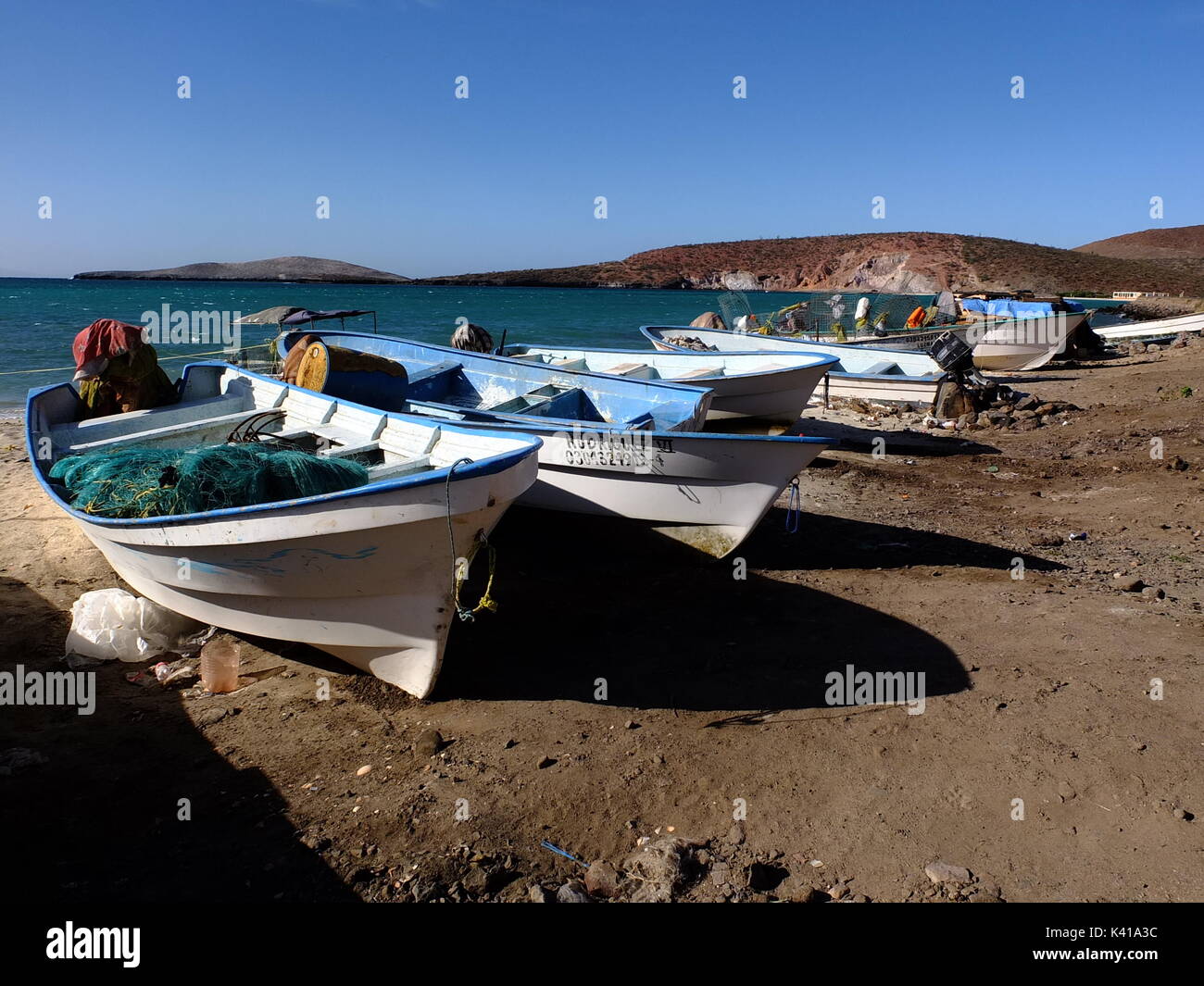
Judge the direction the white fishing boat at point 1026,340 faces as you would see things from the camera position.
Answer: facing the viewer and to the right of the viewer

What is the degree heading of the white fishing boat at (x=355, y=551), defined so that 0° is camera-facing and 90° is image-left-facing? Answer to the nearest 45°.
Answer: approximately 315°

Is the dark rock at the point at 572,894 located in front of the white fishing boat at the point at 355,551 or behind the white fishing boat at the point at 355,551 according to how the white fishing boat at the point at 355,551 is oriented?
in front

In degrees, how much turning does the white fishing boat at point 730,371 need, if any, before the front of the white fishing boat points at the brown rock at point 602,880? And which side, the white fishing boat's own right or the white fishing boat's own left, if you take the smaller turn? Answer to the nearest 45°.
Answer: approximately 45° to the white fishing boat's own right

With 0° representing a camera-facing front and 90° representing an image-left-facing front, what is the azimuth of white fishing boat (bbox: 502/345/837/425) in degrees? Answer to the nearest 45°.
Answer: approximately 315°

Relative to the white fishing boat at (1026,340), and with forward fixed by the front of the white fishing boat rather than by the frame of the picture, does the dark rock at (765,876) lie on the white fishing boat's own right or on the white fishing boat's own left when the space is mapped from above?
on the white fishing boat's own right

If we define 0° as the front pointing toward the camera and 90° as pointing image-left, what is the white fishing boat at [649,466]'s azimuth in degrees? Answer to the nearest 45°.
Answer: approximately 315°

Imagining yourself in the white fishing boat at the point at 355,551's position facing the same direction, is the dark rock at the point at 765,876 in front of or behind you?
in front

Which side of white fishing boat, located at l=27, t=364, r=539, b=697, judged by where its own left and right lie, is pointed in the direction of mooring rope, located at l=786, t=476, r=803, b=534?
left
